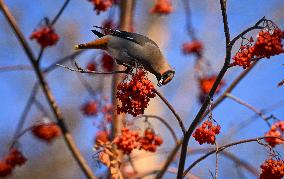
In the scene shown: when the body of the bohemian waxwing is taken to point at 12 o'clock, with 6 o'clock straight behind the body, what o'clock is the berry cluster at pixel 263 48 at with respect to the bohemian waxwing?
The berry cluster is roughly at 1 o'clock from the bohemian waxwing.

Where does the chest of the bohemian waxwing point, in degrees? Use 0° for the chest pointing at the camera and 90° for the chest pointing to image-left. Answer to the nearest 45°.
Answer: approximately 270°

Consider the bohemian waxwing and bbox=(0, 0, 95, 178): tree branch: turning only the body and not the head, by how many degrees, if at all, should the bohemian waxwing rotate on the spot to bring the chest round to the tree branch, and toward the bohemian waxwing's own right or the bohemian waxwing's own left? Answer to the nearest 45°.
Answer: approximately 135° to the bohemian waxwing's own left

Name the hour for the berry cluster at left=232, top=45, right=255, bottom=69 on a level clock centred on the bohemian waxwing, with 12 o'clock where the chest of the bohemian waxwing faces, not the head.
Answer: The berry cluster is roughly at 1 o'clock from the bohemian waxwing.

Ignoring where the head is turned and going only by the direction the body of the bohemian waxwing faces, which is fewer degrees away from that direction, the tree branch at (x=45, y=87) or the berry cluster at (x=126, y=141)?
the berry cluster
